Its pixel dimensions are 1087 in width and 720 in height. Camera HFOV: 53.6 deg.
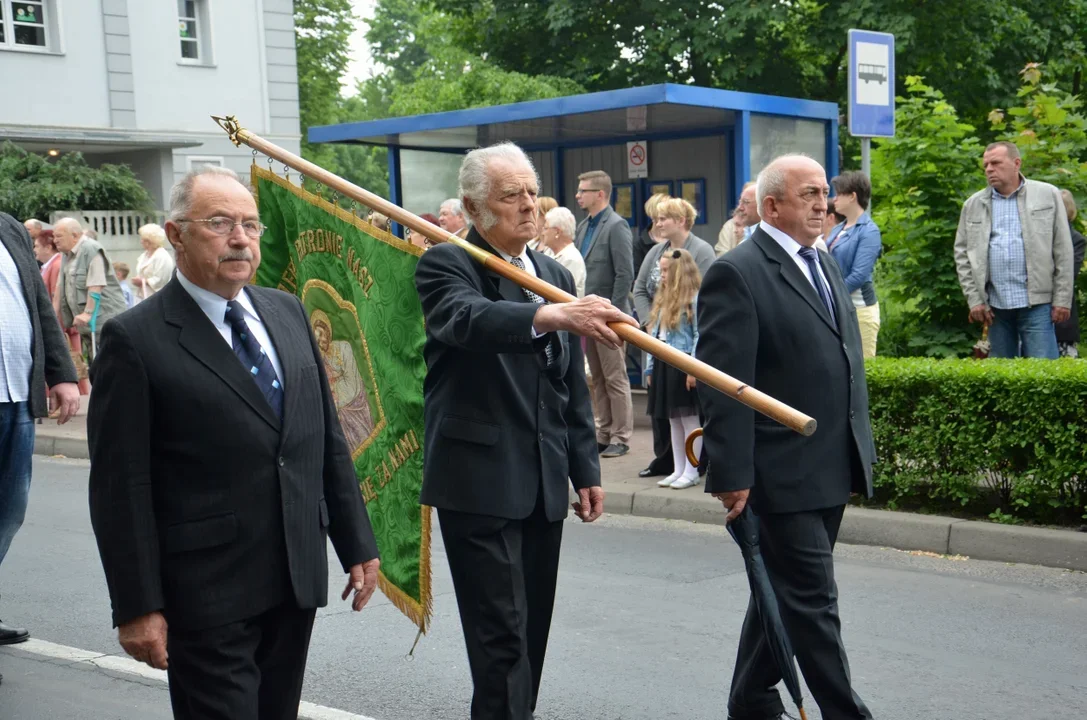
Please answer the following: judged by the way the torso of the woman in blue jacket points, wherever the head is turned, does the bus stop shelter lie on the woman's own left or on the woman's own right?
on the woman's own right

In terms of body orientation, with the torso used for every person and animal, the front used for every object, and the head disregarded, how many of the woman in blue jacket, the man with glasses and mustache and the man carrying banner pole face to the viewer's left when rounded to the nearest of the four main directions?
1

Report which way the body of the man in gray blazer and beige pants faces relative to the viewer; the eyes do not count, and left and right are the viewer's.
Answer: facing the viewer and to the left of the viewer

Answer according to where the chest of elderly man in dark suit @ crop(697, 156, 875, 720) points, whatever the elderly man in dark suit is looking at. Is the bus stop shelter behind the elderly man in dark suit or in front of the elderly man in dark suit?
behind

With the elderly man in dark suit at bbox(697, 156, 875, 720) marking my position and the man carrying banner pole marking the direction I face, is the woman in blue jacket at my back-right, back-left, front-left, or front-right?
back-right

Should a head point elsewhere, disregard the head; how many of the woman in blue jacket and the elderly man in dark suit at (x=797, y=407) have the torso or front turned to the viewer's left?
1

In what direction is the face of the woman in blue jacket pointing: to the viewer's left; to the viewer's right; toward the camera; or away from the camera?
to the viewer's left
